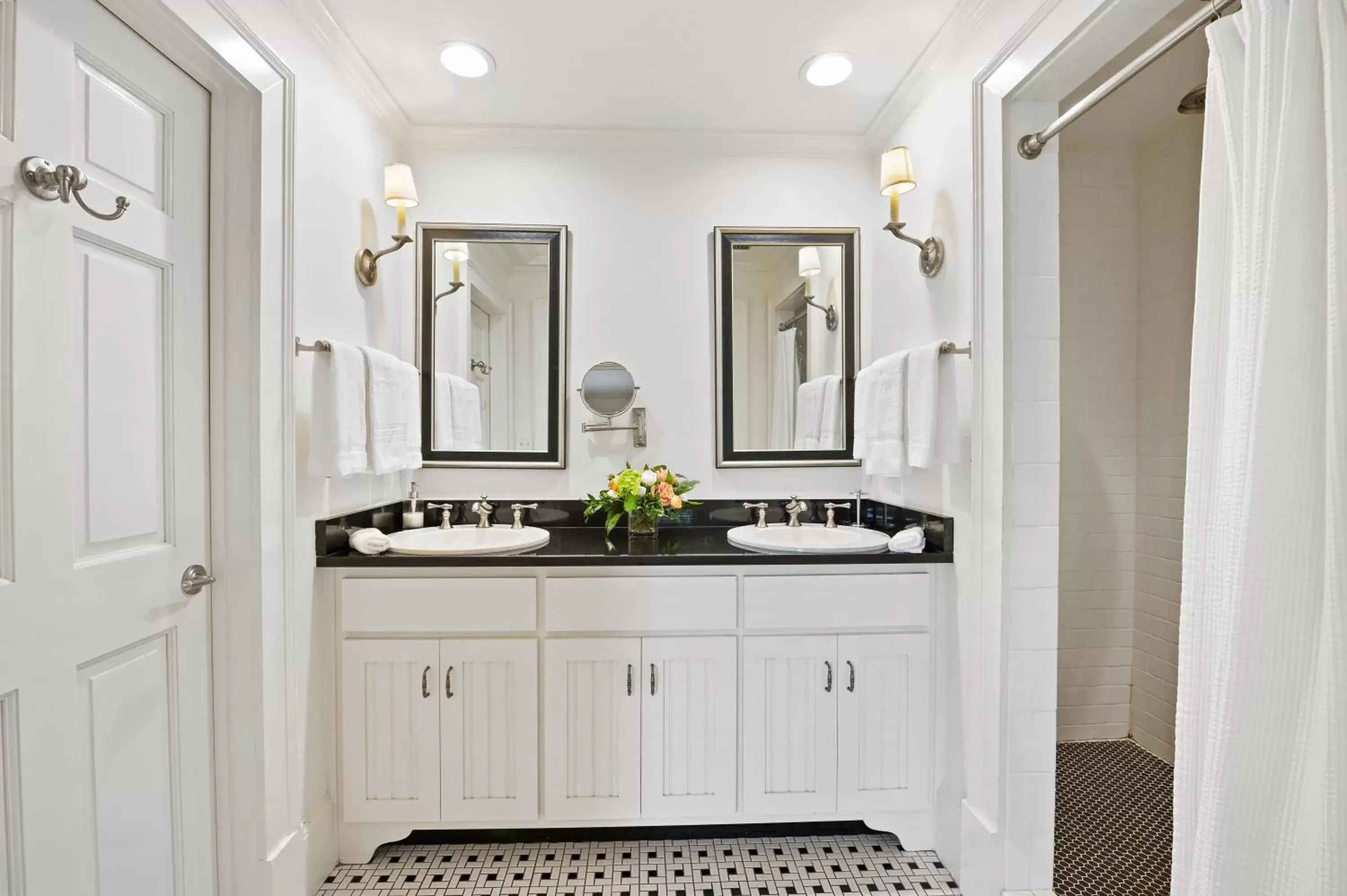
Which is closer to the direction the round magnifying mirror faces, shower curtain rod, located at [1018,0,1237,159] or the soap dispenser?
the shower curtain rod

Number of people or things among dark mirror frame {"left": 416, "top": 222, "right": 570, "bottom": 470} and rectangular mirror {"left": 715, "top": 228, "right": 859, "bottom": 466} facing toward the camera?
2

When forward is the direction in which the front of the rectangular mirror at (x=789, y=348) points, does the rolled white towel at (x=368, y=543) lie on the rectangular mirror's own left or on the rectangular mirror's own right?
on the rectangular mirror's own right

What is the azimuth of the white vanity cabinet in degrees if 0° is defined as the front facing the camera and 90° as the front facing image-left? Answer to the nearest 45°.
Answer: approximately 0°

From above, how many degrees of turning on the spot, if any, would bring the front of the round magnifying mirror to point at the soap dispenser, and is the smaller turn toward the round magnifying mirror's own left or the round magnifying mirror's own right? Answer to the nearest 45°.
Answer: approximately 90° to the round magnifying mirror's own right

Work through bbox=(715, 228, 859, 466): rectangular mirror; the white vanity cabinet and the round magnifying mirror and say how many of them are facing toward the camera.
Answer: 3

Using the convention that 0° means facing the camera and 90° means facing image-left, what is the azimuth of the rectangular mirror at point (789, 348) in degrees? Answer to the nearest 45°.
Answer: approximately 0°
